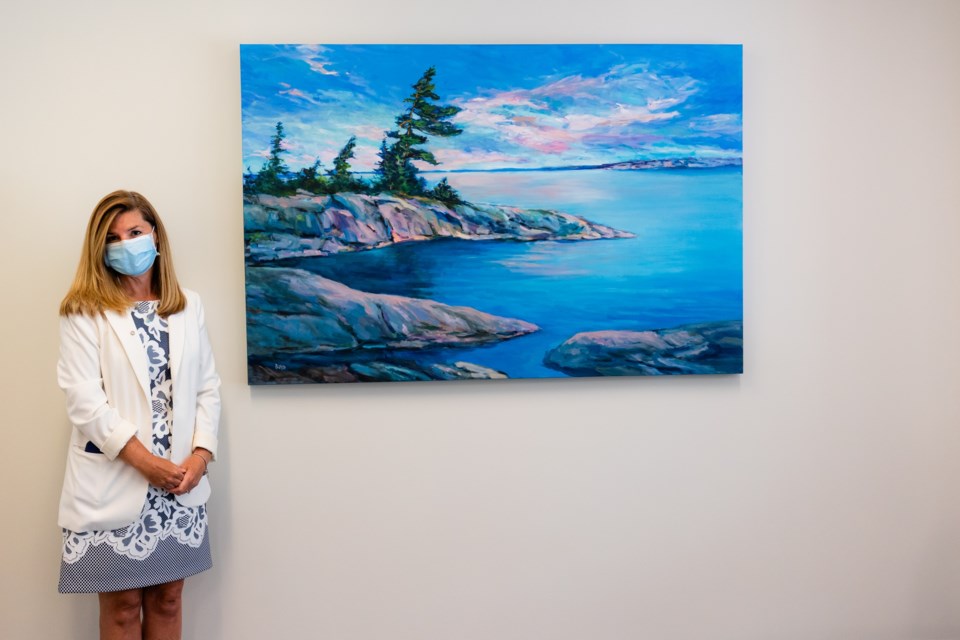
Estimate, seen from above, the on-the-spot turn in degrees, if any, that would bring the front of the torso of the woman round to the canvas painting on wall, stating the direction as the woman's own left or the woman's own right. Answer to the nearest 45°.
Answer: approximately 45° to the woman's own left

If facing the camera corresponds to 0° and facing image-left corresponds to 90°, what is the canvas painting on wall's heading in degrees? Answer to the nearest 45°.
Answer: approximately 0°

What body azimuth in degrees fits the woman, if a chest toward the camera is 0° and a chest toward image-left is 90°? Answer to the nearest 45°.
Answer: approximately 315°

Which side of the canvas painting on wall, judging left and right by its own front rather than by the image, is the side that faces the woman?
right

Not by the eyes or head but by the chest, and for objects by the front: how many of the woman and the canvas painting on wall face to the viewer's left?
0
